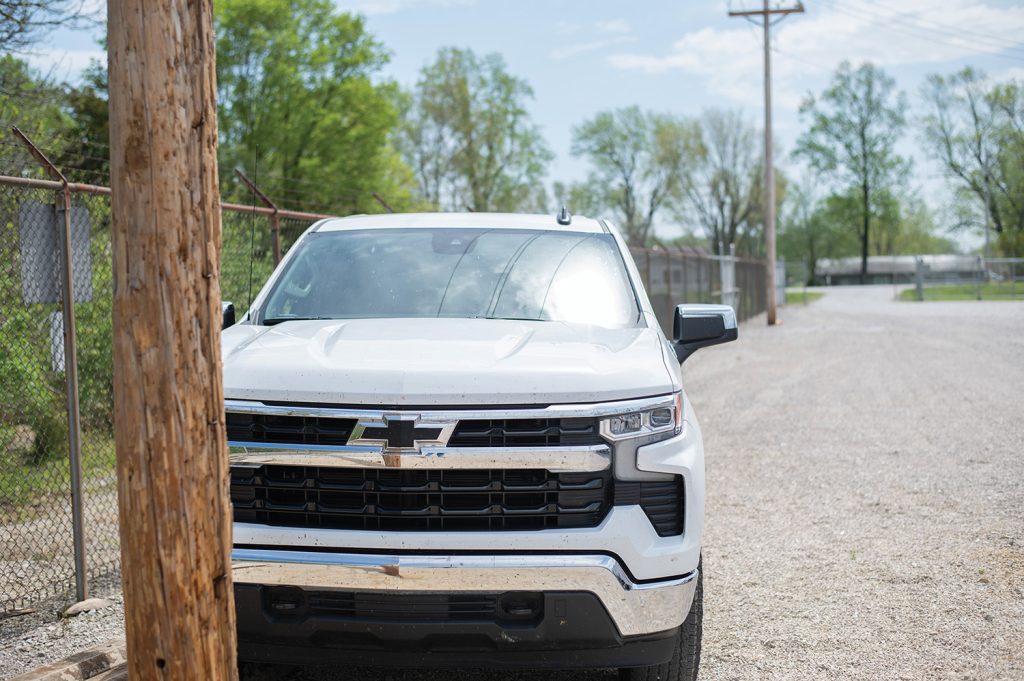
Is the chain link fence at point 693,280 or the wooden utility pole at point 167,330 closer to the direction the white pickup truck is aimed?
the wooden utility pole

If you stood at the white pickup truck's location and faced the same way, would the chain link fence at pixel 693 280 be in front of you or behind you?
behind

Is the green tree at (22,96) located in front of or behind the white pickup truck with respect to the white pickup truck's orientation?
behind

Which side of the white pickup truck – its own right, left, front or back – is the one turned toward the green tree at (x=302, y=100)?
back

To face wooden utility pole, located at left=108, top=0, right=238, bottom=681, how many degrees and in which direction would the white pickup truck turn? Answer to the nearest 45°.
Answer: approximately 45° to its right

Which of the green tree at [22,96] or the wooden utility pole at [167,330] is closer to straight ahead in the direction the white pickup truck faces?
the wooden utility pole

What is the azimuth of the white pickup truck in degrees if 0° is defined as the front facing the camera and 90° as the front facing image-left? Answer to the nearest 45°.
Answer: approximately 0°

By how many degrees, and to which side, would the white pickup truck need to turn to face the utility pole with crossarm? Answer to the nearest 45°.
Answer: approximately 180°

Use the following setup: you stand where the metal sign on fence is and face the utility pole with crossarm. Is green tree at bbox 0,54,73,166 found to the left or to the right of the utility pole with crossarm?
left

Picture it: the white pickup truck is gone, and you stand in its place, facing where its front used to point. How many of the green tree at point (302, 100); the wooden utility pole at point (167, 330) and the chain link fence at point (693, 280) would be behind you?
2

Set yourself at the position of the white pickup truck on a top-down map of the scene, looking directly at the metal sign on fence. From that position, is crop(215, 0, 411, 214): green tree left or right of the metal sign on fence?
right

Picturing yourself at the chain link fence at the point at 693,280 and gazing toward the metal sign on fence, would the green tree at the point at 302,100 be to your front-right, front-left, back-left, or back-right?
back-right
